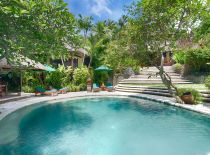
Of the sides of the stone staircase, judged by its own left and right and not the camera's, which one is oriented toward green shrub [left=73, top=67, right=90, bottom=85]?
right

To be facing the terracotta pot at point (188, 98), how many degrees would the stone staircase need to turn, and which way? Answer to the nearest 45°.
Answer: approximately 45° to its left

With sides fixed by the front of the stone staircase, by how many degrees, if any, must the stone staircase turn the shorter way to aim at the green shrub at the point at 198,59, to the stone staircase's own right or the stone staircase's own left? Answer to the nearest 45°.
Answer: approximately 90° to the stone staircase's own left

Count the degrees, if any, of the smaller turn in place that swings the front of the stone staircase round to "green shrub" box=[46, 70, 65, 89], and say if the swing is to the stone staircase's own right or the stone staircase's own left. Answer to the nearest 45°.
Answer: approximately 45° to the stone staircase's own right

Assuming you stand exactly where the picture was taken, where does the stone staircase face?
facing the viewer

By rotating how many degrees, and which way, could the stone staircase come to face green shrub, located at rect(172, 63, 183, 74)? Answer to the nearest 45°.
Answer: approximately 135° to its left

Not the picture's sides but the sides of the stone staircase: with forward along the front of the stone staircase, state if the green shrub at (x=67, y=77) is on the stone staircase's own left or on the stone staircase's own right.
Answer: on the stone staircase's own right

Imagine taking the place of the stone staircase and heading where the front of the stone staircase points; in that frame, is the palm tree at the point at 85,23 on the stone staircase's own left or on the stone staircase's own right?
on the stone staircase's own right

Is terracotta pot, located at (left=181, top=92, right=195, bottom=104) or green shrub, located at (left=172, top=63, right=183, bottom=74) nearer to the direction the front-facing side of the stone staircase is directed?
the terracotta pot
